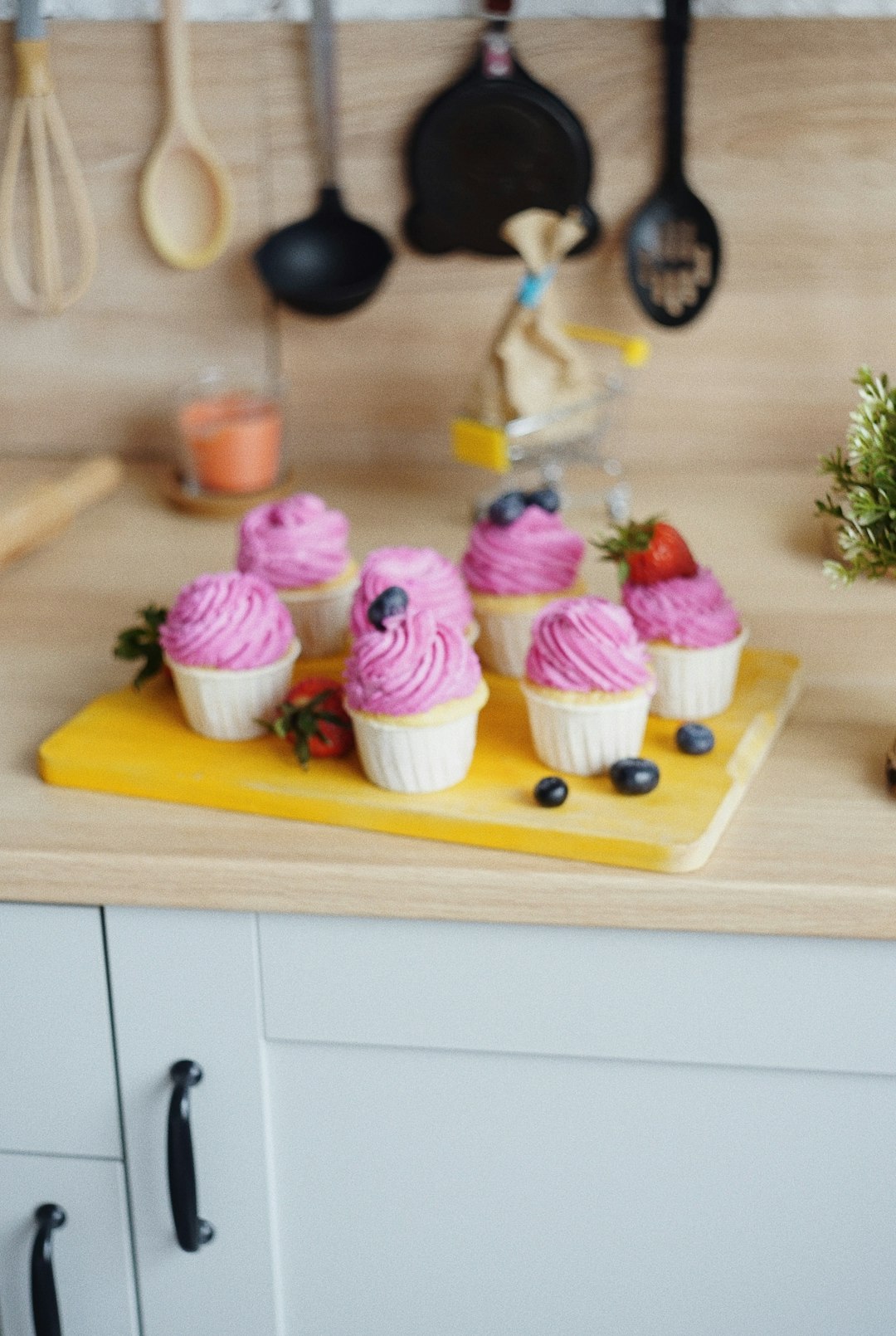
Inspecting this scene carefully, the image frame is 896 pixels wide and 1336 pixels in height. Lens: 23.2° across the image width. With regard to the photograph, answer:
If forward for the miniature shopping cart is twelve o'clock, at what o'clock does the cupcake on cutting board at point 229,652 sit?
The cupcake on cutting board is roughly at 11 o'clock from the miniature shopping cart.

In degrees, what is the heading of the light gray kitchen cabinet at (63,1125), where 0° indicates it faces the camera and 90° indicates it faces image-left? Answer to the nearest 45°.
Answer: approximately 0°

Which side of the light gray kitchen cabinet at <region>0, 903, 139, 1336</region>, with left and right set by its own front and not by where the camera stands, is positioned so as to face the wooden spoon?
back

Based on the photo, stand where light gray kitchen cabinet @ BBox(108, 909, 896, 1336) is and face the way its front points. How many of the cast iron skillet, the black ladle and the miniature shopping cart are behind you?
3

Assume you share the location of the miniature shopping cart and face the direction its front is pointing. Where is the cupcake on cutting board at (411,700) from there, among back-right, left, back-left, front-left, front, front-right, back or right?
front-left

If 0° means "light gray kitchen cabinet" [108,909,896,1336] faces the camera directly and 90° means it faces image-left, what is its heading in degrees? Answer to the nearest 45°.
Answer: approximately 0°

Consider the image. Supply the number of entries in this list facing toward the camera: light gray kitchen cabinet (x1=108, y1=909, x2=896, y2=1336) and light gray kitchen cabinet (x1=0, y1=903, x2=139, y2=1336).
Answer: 2

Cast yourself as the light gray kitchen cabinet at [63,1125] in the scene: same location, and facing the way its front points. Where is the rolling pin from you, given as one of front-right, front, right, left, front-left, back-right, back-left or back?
back
